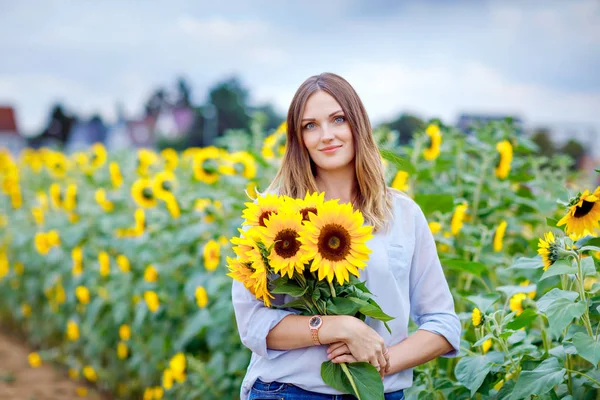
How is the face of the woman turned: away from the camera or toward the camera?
toward the camera

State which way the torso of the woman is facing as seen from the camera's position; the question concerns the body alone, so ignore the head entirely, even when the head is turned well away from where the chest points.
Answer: toward the camera

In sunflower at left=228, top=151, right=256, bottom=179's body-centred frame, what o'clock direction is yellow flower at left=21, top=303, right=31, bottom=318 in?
The yellow flower is roughly at 3 o'clock from the sunflower.

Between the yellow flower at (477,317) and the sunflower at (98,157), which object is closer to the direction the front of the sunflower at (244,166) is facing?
the yellow flower

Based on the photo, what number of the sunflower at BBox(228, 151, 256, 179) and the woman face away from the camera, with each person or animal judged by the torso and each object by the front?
0

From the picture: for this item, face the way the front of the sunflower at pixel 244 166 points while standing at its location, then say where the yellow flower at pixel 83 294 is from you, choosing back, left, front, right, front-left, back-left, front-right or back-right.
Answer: right

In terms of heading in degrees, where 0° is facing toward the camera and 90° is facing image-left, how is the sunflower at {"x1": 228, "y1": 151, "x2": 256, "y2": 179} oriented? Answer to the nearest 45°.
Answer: approximately 45°

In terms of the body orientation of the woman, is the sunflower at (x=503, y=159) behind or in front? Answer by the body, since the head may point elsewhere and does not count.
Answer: behind

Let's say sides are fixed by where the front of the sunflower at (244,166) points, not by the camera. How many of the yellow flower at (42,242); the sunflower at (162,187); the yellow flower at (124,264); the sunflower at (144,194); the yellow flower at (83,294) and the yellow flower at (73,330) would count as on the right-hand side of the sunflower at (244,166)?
6

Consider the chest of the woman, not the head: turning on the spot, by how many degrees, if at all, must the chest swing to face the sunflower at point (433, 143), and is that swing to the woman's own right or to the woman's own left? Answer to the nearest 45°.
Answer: approximately 180°

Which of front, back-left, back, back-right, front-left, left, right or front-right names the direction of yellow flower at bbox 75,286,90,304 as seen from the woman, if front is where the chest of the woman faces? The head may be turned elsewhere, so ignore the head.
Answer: back-right

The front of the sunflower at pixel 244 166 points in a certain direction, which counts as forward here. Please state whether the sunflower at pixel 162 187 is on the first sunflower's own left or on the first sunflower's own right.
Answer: on the first sunflower's own right
